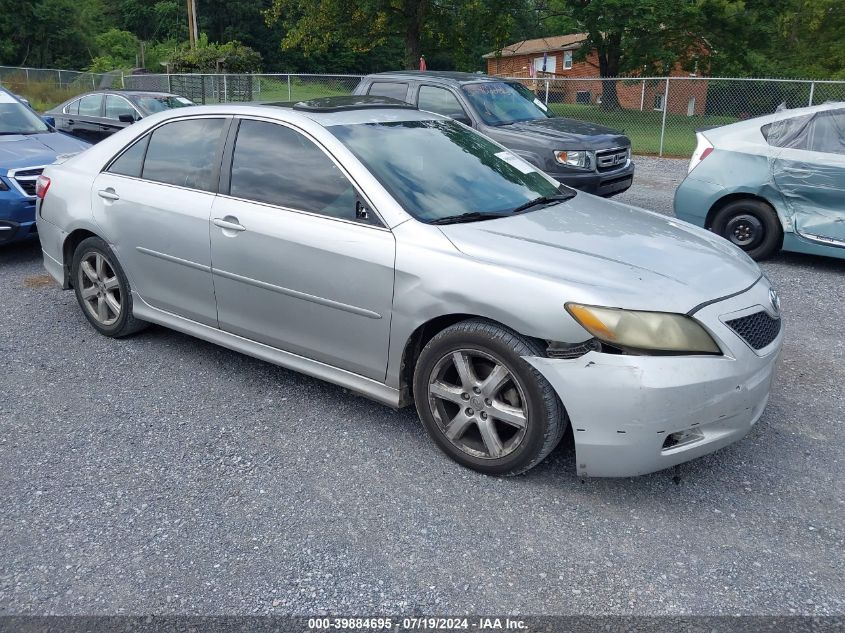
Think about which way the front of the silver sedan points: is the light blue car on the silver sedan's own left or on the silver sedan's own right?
on the silver sedan's own left

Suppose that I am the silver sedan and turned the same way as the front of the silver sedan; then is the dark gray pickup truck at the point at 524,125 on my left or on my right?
on my left

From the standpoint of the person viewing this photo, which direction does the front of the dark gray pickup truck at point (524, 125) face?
facing the viewer and to the right of the viewer

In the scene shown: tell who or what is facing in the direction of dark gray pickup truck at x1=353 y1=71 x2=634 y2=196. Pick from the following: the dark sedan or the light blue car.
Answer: the dark sedan

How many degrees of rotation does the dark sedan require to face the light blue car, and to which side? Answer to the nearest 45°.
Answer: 0° — it already faces it

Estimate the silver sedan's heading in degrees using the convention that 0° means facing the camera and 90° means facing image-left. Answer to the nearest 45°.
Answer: approximately 315°

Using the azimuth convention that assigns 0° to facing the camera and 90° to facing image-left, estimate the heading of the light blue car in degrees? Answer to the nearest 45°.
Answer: approximately 270°

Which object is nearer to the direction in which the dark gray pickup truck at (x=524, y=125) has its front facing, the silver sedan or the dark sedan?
the silver sedan

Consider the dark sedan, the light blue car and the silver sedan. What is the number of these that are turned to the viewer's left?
0

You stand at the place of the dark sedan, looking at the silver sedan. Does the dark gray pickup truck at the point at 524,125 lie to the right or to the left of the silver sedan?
left

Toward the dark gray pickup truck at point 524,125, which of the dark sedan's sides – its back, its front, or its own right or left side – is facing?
front

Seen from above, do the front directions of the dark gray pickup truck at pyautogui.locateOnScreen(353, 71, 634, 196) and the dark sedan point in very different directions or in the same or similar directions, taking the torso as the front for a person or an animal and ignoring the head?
same or similar directions

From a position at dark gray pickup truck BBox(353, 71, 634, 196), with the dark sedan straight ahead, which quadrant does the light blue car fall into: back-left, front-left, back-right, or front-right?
back-left
